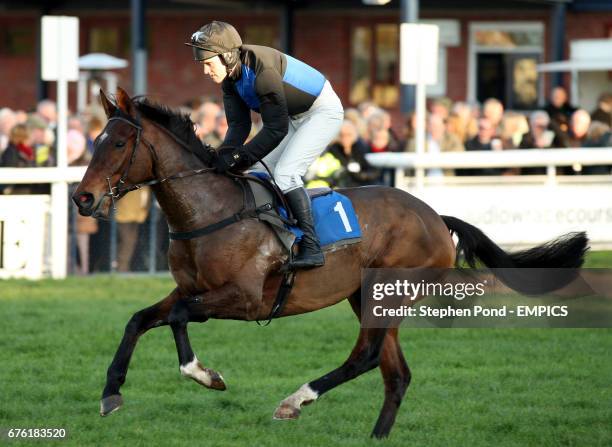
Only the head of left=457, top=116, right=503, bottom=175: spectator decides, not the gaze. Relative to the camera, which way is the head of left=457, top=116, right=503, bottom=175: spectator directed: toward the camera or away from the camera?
toward the camera

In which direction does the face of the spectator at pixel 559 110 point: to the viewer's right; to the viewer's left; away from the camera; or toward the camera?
toward the camera

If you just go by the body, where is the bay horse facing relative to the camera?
to the viewer's left

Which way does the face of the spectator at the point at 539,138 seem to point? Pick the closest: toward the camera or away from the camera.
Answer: toward the camera

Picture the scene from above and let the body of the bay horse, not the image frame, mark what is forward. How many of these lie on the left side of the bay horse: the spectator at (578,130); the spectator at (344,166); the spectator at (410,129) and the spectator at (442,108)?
0

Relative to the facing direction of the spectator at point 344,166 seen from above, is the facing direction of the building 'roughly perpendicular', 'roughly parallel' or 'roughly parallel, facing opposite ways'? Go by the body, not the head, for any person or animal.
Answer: roughly parallel

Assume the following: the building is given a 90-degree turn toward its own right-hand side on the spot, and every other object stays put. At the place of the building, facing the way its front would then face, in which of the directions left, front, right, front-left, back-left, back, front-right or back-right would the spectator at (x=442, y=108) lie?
left

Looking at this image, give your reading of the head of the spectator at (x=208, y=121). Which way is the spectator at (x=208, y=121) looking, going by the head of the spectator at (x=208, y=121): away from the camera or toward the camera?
toward the camera

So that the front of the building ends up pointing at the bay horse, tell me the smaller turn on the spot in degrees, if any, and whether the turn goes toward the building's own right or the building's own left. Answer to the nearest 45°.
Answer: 0° — it already faces it

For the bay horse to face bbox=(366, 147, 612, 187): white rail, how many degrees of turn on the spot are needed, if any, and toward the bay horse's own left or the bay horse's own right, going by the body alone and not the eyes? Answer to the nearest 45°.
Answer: approximately 90° to the bay horse's own right

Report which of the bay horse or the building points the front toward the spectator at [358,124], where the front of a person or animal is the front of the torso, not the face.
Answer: the building

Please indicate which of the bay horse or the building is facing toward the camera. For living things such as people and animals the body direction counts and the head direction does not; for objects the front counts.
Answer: the building

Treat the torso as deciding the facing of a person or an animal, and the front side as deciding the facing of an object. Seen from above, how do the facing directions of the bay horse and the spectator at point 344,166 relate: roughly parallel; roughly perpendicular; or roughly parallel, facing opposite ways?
roughly perpendicular

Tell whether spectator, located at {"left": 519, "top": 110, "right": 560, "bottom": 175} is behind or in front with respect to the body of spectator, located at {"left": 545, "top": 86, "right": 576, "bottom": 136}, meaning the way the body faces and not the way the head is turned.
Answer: in front

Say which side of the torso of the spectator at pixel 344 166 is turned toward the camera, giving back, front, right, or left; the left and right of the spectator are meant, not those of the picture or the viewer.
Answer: front

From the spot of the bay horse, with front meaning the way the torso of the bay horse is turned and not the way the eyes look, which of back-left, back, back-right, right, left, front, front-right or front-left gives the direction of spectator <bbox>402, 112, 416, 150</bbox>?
right

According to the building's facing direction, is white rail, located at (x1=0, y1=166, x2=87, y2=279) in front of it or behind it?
in front

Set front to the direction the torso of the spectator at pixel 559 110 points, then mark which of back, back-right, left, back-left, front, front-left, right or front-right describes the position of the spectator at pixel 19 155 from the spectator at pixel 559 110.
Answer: front-right

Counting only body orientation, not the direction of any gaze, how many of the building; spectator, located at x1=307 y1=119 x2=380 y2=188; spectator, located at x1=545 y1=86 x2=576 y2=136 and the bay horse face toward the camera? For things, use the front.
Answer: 3

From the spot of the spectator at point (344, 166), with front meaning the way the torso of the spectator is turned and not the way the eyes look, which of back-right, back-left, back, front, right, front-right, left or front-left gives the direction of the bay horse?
front

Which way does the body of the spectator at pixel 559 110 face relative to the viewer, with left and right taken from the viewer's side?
facing the viewer
